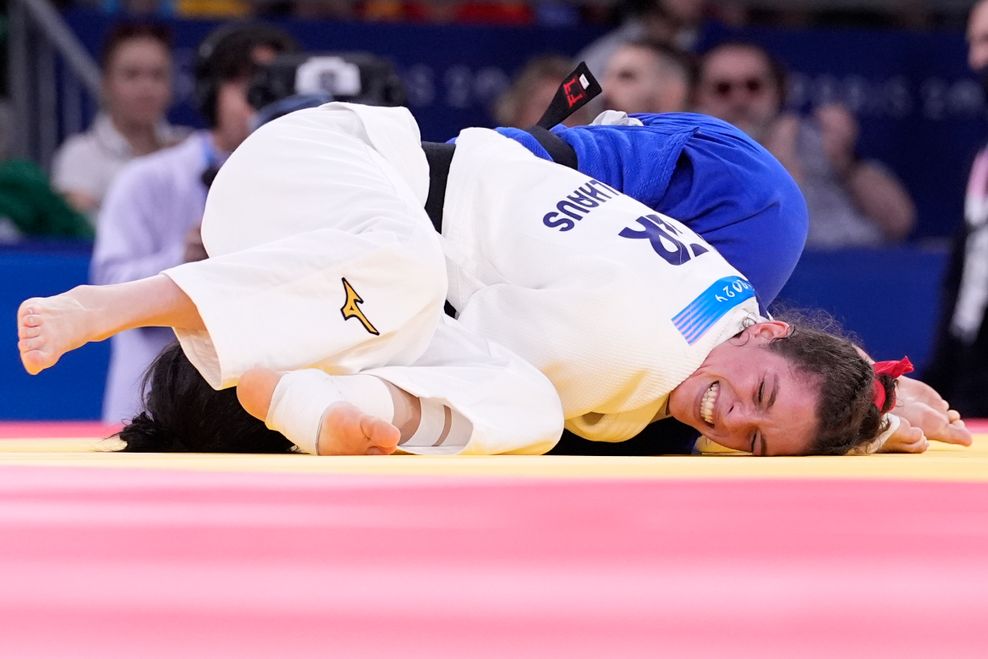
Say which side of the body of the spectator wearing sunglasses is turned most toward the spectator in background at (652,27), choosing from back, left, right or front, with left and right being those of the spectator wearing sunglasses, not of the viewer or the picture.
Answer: right

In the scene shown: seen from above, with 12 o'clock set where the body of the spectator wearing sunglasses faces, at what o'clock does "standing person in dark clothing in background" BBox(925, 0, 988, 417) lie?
The standing person in dark clothing in background is roughly at 11 o'clock from the spectator wearing sunglasses.

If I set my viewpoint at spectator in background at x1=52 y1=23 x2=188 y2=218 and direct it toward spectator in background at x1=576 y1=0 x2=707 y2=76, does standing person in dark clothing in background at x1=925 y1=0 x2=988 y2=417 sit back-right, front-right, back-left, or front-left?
front-right

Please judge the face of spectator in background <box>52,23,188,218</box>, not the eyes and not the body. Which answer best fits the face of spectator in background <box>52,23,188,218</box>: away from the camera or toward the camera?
toward the camera

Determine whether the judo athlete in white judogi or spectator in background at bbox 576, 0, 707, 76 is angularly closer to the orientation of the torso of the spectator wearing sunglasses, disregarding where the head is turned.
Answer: the judo athlete in white judogi

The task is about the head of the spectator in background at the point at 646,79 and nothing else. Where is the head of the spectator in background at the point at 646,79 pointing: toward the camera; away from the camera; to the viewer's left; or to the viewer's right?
toward the camera

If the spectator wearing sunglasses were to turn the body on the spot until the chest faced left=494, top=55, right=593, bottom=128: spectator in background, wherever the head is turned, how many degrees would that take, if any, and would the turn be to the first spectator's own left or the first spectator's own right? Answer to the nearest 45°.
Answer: approximately 45° to the first spectator's own right

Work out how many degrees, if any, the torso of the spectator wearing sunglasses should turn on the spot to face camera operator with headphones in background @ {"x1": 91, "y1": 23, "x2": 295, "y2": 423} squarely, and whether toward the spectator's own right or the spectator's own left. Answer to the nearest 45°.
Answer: approximately 45° to the spectator's own right

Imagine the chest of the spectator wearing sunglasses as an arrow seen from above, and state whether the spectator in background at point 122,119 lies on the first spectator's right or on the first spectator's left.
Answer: on the first spectator's right

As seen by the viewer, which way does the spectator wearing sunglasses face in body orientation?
toward the camera
